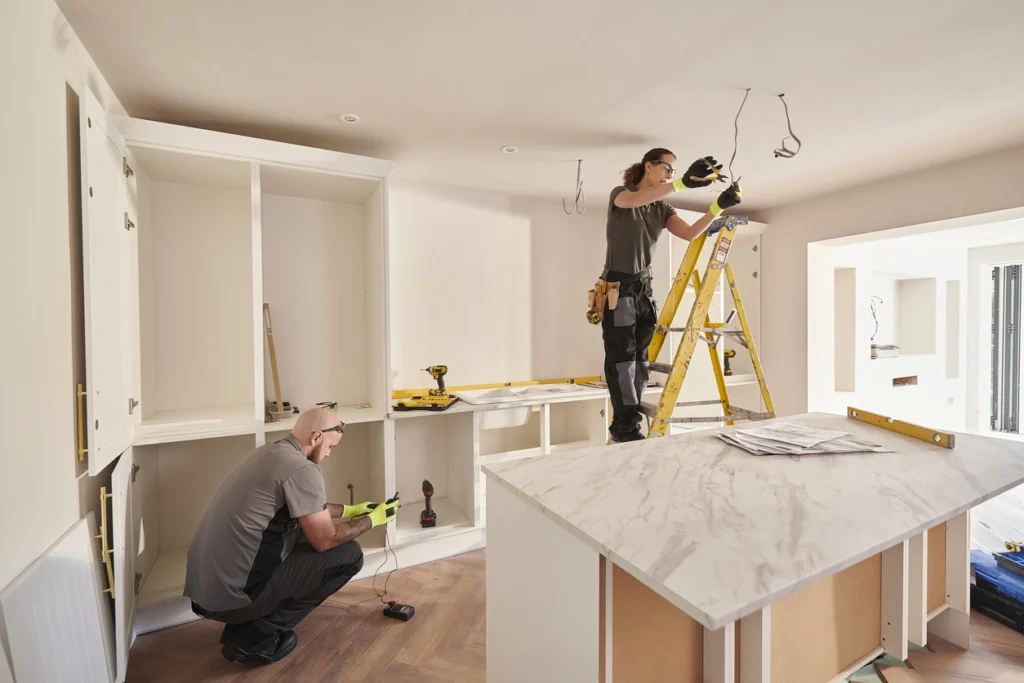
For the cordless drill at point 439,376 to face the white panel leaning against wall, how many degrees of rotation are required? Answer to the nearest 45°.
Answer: approximately 45° to its left

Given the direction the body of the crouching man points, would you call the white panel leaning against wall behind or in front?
behind

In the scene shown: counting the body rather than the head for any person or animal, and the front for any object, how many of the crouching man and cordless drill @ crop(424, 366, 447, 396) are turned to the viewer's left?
1

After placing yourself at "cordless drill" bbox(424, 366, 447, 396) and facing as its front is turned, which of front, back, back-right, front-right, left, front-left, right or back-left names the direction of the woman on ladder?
back-left

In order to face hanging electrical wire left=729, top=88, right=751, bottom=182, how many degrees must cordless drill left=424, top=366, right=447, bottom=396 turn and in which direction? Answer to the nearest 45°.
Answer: approximately 135° to its left

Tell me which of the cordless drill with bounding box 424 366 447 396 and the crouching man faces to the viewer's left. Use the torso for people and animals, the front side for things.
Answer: the cordless drill

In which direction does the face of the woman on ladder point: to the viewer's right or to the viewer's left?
to the viewer's right

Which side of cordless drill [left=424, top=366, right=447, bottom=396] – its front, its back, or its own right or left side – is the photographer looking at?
left

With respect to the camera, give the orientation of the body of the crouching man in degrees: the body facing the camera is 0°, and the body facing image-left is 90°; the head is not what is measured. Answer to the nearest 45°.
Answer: approximately 225°

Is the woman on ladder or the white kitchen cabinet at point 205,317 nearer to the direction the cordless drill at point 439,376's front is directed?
the white kitchen cabinet

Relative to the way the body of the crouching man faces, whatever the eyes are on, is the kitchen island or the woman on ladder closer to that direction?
the woman on ladder

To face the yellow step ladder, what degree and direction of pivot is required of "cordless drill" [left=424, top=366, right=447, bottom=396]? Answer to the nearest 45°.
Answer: approximately 135° to its left

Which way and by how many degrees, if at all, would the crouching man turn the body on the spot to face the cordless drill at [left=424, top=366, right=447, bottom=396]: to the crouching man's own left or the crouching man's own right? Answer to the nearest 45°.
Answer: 0° — they already face it
